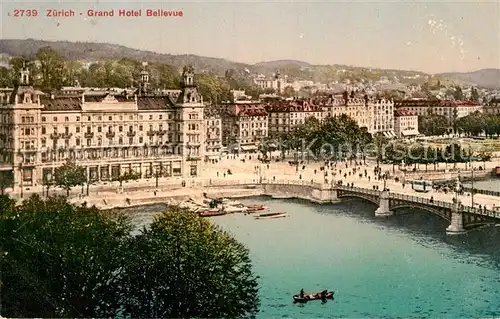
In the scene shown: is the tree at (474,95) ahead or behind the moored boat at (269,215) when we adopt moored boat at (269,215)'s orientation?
ahead

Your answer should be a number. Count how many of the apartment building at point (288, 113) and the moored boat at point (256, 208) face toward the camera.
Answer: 1

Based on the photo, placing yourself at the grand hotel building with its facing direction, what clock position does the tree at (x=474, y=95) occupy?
The tree is roughly at 9 o'clock from the grand hotel building.
